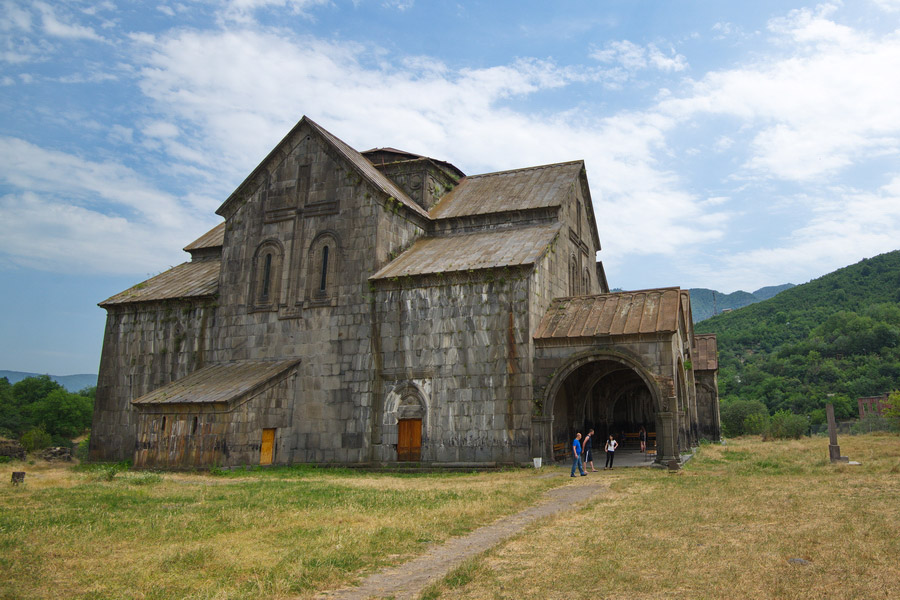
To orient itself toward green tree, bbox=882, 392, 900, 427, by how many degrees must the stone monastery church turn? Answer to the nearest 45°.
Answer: approximately 45° to its left

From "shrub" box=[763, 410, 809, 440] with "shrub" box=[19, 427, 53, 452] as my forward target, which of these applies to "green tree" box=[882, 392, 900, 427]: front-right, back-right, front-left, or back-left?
back-right

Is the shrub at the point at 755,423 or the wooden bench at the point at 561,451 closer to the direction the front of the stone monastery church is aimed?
the wooden bench

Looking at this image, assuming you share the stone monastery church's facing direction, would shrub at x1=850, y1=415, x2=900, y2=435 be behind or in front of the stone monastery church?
in front

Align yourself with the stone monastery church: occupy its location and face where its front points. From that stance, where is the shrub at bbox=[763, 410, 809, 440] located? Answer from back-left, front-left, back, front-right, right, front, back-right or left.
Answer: front-left
